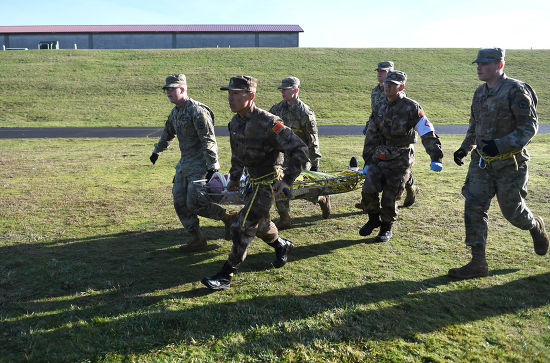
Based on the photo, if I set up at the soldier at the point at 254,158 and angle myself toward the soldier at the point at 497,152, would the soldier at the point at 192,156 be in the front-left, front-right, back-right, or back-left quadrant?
back-left

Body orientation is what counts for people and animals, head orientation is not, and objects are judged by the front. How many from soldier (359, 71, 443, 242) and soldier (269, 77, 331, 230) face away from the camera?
0

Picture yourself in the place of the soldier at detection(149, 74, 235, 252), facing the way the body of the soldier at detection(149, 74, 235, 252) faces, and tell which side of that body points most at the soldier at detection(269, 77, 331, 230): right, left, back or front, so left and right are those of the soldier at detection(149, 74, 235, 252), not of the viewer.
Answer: back

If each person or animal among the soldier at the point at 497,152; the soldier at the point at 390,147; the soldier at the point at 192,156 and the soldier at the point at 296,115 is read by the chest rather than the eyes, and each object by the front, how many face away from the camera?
0

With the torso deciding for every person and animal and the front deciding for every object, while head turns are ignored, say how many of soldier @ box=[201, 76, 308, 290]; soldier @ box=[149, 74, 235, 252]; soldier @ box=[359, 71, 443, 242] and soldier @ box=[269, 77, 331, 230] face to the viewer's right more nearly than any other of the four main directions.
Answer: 0

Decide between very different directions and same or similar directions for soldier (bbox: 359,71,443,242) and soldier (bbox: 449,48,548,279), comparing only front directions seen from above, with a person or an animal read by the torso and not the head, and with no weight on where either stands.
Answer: same or similar directions

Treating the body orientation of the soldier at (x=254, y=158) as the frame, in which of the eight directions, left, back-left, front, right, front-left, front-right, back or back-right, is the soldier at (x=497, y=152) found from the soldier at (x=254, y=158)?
back-left

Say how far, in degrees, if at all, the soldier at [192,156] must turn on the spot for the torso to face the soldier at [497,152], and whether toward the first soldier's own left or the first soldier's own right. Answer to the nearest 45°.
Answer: approximately 90° to the first soldier's own left

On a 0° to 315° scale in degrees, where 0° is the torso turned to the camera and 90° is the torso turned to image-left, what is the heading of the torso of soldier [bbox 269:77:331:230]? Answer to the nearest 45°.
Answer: approximately 45°

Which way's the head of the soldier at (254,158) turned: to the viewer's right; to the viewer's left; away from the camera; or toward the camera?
to the viewer's left

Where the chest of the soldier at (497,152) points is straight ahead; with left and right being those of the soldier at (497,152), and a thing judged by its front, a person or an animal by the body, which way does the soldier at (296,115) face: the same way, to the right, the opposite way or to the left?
the same way

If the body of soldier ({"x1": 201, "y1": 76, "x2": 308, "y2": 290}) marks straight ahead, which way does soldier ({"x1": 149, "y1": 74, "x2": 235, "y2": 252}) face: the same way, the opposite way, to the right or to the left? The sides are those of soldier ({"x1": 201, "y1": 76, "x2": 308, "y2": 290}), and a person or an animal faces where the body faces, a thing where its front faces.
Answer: the same way

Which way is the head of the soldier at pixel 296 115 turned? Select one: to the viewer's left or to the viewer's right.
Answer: to the viewer's left

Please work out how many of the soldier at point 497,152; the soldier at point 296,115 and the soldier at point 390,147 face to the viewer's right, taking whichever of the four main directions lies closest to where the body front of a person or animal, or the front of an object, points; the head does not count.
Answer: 0

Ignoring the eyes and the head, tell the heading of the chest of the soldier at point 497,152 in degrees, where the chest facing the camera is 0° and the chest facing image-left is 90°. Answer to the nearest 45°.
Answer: approximately 45°

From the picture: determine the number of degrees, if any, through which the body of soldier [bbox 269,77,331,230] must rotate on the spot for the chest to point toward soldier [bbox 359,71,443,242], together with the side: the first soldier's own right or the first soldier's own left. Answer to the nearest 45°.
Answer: approximately 90° to the first soldier's own left

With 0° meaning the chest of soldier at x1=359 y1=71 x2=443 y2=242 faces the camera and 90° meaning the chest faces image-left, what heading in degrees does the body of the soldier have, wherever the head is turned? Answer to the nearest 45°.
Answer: approximately 45°
